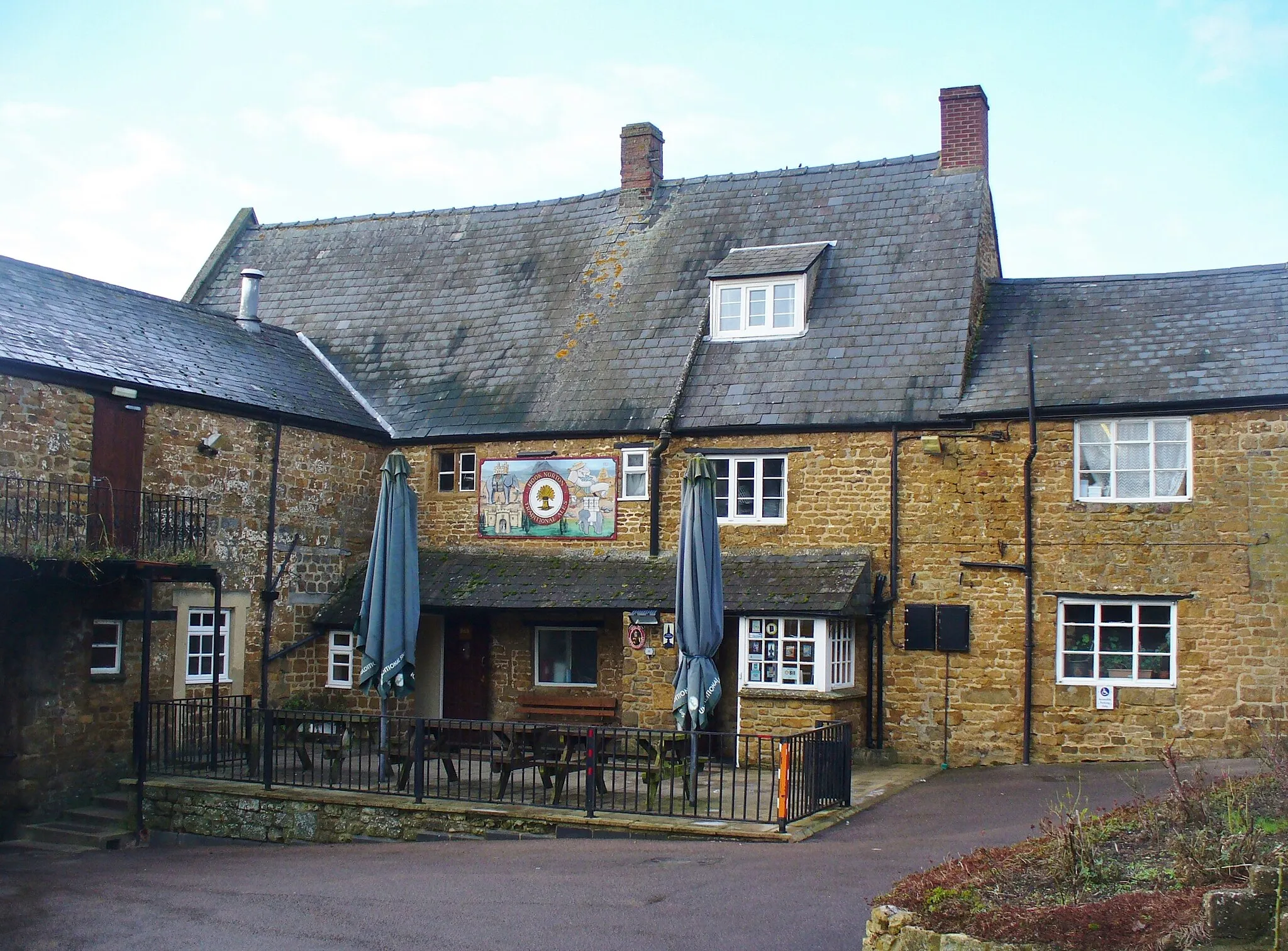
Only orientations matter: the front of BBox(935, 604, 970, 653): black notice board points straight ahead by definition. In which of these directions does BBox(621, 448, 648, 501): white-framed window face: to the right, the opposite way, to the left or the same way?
the same way

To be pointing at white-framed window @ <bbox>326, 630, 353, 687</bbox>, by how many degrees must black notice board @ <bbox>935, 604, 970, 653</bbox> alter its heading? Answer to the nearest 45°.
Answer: approximately 90° to its right

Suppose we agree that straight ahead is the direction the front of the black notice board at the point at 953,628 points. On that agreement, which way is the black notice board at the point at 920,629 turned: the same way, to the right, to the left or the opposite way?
the same way

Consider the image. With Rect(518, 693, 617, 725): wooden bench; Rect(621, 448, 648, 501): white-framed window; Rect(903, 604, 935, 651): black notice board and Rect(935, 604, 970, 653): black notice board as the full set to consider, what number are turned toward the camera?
4

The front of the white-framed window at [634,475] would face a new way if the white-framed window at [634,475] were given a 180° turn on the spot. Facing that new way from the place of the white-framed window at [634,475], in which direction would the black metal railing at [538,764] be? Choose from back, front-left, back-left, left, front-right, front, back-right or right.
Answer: back

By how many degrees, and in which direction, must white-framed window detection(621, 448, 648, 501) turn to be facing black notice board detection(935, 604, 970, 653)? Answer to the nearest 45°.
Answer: approximately 45° to its left

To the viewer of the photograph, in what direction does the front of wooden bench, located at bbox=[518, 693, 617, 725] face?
facing the viewer

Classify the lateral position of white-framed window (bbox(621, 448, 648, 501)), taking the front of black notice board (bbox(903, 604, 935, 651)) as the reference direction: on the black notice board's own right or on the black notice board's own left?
on the black notice board's own right

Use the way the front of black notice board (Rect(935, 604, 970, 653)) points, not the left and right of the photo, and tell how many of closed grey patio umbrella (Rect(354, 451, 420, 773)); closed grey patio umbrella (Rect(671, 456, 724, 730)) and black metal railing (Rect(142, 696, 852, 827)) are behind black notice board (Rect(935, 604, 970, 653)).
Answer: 0

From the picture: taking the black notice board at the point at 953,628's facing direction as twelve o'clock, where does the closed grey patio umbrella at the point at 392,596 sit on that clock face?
The closed grey patio umbrella is roughly at 2 o'clock from the black notice board.

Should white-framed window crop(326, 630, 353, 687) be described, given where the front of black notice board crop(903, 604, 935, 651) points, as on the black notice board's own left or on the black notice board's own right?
on the black notice board's own right

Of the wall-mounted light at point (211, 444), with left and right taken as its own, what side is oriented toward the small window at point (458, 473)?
left

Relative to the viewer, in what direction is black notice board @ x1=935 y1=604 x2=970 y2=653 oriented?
toward the camera

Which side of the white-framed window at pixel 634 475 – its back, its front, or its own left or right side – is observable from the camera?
front

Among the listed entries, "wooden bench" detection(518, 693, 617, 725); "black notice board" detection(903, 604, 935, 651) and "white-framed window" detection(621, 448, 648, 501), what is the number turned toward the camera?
3

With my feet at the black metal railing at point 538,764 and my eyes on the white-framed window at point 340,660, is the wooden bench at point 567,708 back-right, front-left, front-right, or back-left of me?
front-right
